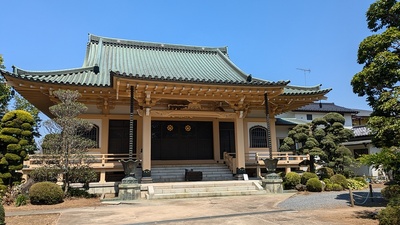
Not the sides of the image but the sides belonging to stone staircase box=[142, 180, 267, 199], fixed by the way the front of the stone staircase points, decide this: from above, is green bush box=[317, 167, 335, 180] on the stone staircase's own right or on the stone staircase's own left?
on the stone staircase's own left

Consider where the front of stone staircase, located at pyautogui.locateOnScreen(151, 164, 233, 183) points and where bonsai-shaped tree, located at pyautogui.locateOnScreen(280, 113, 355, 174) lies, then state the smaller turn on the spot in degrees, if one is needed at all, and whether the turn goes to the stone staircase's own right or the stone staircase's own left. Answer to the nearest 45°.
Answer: approximately 90° to the stone staircase's own left

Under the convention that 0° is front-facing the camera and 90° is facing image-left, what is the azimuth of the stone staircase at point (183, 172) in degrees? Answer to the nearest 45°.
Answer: approximately 0°

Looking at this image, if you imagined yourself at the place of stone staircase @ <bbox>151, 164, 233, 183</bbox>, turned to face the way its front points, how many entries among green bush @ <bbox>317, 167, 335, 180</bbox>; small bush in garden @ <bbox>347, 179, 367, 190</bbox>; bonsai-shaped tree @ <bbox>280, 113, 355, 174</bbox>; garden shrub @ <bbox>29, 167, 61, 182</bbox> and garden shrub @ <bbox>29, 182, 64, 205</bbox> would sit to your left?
3

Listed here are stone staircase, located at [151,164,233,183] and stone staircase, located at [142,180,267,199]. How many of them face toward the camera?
2

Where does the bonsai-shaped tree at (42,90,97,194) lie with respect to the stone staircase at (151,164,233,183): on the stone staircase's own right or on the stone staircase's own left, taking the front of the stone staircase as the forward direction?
on the stone staircase's own right

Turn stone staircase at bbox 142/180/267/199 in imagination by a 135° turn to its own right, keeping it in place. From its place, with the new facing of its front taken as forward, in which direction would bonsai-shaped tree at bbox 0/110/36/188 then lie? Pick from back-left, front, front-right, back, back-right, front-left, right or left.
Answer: front-left

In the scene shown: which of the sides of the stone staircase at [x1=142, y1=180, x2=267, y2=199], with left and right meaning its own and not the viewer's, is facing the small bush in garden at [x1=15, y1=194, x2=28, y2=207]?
right

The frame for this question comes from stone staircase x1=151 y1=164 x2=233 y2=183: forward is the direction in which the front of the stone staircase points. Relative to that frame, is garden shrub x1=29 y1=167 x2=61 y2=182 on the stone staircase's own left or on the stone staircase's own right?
on the stone staircase's own right

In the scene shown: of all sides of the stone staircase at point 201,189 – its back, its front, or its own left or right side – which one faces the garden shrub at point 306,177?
left

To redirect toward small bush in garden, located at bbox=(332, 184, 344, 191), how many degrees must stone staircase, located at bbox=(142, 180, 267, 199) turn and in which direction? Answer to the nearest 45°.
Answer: approximately 90° to its left

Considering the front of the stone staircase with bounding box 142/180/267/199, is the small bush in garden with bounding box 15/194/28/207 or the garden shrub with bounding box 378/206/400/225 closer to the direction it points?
the garden shrub

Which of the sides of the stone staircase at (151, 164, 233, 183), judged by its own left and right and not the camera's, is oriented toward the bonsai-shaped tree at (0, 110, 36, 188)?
right

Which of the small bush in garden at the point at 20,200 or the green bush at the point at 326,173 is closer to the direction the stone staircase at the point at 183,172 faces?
the small bush in garden
